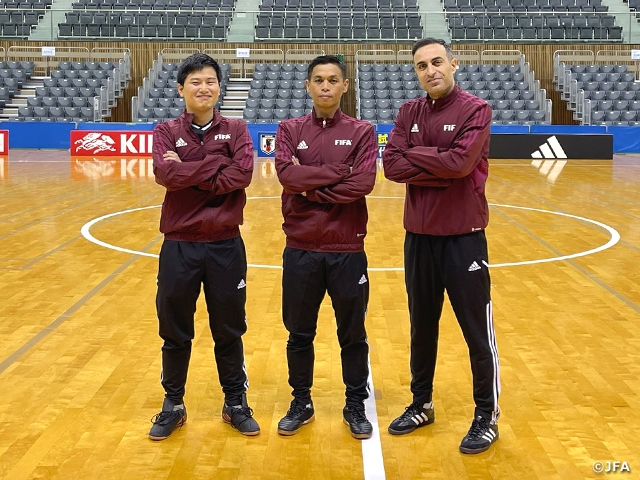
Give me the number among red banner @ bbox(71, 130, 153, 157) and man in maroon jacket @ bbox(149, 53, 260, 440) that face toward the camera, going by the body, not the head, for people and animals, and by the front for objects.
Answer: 2

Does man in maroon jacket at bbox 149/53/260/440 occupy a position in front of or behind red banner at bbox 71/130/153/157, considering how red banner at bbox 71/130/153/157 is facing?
in front

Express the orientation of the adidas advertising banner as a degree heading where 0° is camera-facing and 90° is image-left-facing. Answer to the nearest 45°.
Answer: approximately 0°

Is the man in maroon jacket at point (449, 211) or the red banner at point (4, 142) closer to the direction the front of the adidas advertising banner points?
the man in maroon jacket

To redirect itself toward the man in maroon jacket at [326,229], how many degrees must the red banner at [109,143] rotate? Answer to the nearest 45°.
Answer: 0° — it already faces them

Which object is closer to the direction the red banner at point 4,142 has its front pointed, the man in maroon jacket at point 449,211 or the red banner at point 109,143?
the man in maroon jacket

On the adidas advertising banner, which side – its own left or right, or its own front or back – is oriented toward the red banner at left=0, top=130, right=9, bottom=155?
right

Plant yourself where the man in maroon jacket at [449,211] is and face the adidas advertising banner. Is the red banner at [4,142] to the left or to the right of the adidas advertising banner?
left

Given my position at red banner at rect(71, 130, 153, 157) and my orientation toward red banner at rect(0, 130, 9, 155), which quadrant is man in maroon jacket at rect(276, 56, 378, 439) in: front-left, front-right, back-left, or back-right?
back-left
